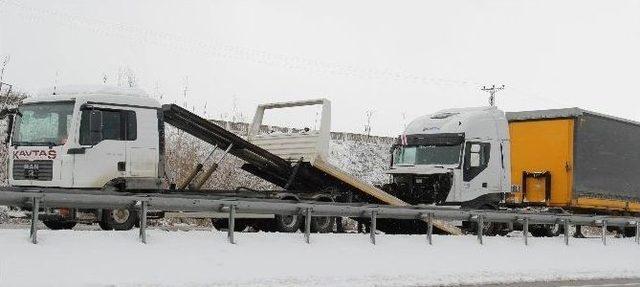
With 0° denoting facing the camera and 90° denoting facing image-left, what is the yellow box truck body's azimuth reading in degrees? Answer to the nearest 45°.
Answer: approximately 45°

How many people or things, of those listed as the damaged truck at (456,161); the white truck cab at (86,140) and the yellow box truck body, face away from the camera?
0

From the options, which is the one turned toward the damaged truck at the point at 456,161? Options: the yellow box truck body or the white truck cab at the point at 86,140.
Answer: the yellow box truck body

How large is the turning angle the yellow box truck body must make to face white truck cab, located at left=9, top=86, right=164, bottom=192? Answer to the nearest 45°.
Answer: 0° — it already faces it

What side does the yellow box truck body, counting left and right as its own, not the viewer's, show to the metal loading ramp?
front

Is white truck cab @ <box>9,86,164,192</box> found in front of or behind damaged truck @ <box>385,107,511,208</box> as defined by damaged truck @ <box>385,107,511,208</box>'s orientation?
in front

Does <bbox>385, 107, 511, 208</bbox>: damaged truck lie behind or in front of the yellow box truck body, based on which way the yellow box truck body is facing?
in front

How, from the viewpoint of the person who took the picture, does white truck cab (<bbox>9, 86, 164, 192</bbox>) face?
facing the viewer and to the left of the viewer

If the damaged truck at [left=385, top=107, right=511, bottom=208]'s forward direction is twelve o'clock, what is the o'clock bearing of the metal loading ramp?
The metal loading ramp is roughly at 12 o'clock from the damaged truck.

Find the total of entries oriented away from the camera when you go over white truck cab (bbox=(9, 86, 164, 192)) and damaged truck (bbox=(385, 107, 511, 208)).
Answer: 0

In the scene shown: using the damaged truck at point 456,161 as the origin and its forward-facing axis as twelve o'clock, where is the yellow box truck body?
The yellow box truck body is roughly at 6 o'clock from the damaged truck.

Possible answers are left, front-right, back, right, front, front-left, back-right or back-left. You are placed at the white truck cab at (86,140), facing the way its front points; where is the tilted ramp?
back-left

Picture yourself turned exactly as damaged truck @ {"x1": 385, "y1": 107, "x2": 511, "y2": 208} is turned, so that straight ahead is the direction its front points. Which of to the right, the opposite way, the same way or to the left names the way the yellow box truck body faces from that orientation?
the same way
